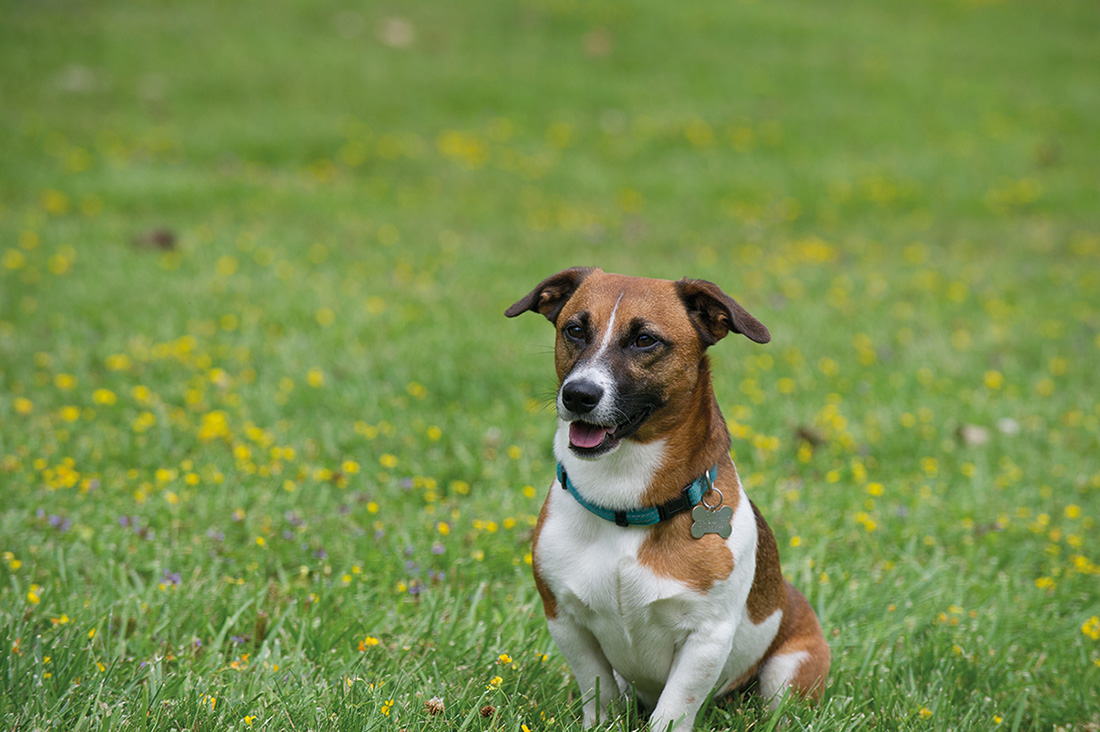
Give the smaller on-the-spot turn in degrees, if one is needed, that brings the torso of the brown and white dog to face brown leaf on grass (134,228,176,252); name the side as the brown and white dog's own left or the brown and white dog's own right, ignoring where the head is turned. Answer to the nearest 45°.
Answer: approximately 90° to the brown and white dog's own right

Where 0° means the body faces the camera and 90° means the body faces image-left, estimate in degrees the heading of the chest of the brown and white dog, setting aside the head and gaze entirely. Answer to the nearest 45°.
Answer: approximately 45°

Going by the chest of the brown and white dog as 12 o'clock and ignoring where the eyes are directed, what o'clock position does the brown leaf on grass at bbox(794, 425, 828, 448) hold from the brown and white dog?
The brown leaf on grass is roughly at 5 o'clock from the brown and white dog.
